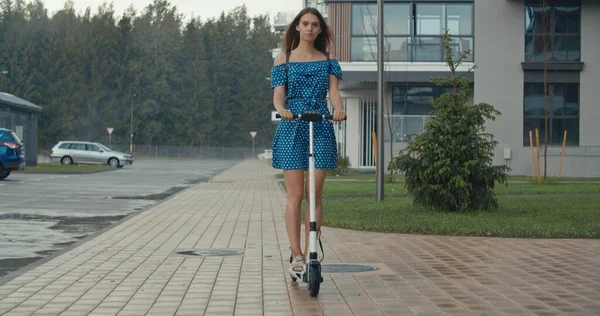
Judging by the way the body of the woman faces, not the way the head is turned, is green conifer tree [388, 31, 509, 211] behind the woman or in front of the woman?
behind

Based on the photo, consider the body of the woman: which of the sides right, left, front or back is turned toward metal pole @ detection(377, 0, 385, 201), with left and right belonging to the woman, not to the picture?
back

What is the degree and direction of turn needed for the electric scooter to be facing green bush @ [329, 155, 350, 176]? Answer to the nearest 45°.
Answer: approximately 180°

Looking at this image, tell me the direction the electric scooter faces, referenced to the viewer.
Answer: facing the viewer

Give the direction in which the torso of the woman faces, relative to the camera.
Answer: toward the camera

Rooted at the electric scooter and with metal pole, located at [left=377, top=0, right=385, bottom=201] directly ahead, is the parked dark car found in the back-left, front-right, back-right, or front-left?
front-left

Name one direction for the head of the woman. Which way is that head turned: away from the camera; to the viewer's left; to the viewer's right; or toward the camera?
toward the camera
